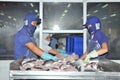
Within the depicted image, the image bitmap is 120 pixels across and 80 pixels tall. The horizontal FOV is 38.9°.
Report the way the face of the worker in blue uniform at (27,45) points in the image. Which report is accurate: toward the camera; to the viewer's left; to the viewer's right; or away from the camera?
to the viewer's right

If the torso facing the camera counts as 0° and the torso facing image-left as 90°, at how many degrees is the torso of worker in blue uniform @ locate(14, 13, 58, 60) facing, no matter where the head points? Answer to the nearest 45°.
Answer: approximately 270°
